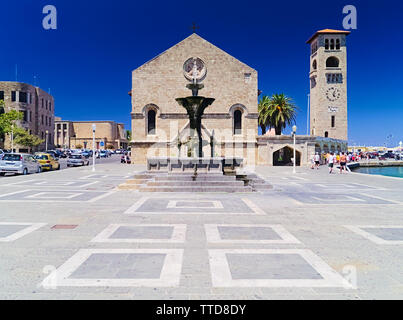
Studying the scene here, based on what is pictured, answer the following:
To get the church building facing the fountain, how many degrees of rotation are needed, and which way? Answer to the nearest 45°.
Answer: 0° — it already faces it

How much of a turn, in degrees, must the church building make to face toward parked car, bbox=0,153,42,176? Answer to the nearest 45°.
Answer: approximately 45° to its right

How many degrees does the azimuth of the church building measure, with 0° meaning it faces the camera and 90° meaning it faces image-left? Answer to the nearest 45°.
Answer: approximately 0°

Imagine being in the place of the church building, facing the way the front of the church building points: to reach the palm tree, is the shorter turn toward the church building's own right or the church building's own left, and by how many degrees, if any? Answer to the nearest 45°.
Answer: approximately 135° to the church building's own left

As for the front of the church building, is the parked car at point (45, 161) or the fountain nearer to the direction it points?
the fountain

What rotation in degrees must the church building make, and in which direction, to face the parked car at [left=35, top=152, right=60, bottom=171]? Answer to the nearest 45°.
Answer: approximately 45° to its right
